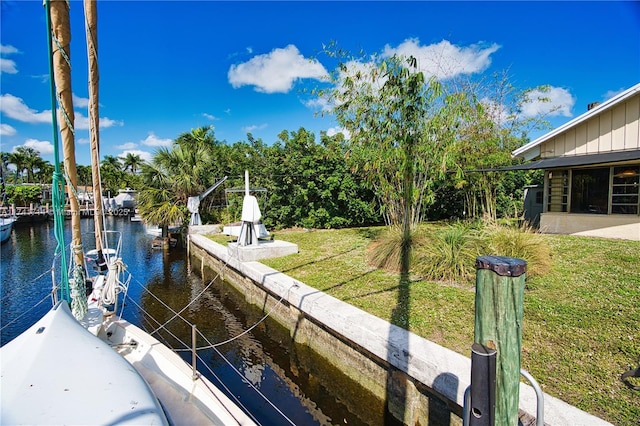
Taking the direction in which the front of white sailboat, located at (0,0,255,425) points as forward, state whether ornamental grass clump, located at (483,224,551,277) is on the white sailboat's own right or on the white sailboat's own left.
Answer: on the white sailboat's own right

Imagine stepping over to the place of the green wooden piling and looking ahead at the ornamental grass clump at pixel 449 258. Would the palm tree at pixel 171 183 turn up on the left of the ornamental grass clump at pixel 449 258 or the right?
left

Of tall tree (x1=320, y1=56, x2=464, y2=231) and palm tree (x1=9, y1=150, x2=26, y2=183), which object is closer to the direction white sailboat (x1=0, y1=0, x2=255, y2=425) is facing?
the palm tree

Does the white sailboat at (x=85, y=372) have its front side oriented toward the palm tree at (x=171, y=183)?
yes

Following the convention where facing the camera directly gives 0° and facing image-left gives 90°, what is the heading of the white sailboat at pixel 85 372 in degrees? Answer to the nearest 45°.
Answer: approximately 180°

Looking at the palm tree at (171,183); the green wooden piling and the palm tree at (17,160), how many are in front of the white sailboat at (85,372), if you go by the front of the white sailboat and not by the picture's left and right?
2

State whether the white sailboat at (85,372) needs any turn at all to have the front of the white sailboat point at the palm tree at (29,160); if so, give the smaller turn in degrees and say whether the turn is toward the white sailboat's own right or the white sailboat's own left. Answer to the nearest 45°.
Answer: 0° — it already faces it

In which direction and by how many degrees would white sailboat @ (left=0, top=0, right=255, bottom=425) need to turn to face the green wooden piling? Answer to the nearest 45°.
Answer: approximately 135° to its right

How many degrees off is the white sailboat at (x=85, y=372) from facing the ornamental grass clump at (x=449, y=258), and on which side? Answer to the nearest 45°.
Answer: approximately 90° to its right
